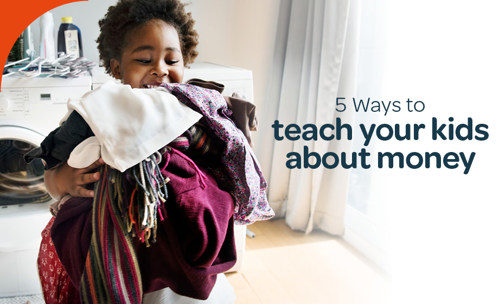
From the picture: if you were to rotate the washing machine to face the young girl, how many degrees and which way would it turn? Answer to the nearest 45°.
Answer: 0° — it already faces them

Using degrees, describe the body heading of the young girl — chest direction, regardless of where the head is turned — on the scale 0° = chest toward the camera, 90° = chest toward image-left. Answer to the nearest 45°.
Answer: approximately 315°

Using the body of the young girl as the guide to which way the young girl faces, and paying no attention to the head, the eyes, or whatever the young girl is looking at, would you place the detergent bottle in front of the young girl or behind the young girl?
behind

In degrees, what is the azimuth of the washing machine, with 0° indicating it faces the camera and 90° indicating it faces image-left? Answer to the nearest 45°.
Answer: approximately 0°

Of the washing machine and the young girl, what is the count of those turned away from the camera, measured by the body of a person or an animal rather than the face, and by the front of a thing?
0
